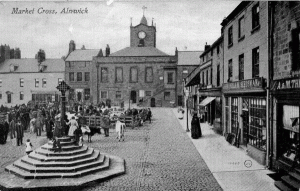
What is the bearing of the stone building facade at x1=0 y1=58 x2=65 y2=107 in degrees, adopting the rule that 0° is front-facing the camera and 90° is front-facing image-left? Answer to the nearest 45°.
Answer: approximately 0°

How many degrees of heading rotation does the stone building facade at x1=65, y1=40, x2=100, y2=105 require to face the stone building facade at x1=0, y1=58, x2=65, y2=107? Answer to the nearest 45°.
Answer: approximately 90° to its right

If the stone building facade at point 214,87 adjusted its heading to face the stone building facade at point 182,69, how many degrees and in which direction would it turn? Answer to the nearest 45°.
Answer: approximately 90° to its right

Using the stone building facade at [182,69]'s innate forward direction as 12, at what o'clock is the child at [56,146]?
The child is roughly at 12 o'clock from the stone building facade.

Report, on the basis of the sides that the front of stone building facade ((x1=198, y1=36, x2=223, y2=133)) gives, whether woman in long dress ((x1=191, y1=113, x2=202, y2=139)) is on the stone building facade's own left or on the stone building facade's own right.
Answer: on the stone building facade's own left

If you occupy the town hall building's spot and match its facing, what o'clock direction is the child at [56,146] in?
The child is roughly at 12 o'clock from the town hall building.

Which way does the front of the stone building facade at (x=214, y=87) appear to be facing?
to the viewer's left

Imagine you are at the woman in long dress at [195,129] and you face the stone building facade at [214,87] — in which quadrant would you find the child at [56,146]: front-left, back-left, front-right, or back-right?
back-left

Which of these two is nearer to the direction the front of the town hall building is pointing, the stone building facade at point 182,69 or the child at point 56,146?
the child
